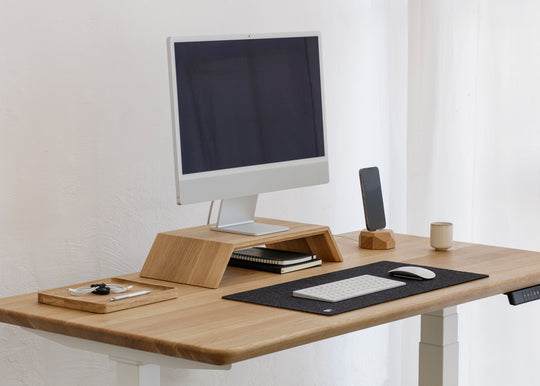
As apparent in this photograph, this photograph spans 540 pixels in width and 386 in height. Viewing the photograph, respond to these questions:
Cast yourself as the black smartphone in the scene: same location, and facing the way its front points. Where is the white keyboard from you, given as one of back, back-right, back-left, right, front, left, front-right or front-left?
front-right

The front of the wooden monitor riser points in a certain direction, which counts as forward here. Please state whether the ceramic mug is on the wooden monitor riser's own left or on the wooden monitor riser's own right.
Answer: on the wooden monitor riser's own left

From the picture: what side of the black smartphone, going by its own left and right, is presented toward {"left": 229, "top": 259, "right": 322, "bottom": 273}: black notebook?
right

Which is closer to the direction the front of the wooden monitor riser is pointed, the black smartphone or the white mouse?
the white mouse

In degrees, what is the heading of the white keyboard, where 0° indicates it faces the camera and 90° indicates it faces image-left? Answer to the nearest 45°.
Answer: approximately 315°

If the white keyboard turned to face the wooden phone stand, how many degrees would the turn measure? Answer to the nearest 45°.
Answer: approximately 135° to its left

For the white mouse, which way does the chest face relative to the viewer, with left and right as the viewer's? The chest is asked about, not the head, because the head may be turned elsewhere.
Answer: facing away from the viewer and to the left of the viewer

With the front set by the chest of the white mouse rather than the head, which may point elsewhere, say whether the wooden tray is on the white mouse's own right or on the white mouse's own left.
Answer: on the white mouse's own left

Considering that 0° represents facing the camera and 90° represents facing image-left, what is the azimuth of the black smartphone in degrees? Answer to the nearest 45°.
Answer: approximately 315°
